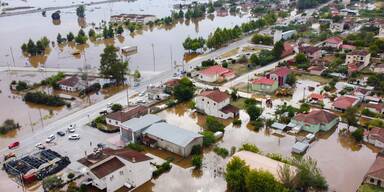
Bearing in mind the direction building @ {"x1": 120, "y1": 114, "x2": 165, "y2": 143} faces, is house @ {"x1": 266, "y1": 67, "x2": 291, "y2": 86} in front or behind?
behind

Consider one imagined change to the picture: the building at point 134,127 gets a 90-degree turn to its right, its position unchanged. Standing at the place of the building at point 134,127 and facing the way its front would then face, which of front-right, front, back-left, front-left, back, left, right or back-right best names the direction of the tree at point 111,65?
front-right

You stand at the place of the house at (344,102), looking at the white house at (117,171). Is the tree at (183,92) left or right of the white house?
right

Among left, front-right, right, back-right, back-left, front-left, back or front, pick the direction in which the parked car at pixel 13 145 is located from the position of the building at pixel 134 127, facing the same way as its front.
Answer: front-right

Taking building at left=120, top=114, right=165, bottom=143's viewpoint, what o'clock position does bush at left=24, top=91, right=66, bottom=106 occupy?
The bush is roughly at 3 o'clock from the building.

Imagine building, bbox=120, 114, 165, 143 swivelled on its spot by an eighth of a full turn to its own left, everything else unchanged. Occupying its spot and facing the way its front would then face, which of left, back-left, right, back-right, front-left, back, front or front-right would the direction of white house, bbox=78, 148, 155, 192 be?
front

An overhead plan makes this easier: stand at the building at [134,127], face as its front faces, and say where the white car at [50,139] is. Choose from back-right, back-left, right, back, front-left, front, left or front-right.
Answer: front-right

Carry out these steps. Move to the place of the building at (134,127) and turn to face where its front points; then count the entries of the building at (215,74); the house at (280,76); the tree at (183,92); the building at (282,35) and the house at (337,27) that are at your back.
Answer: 5

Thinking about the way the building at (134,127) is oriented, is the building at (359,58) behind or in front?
behind

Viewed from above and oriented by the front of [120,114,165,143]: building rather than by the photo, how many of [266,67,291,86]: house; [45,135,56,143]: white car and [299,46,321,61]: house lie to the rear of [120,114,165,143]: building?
2

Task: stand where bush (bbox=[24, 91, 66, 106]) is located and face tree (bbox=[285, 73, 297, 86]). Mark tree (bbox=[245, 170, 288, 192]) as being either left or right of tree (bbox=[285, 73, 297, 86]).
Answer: right

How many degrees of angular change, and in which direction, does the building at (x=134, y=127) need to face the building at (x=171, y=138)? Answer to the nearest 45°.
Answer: approximately 90° to its left

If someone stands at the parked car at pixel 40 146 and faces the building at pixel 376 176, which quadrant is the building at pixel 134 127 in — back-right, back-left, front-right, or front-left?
front-left

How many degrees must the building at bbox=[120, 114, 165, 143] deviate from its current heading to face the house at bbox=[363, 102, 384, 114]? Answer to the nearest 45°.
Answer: approximately 135° to its left

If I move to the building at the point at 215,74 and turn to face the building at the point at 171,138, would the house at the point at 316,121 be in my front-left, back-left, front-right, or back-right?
front-left

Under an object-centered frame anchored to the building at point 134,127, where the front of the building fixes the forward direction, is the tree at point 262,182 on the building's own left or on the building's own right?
on the building's own left

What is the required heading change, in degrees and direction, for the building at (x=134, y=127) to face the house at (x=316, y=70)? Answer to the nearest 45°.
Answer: approximately 180°

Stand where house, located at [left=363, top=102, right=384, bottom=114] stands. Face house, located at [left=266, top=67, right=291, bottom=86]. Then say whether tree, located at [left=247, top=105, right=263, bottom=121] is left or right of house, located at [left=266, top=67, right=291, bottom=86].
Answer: left

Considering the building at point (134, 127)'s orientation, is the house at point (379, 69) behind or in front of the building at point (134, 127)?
behind
